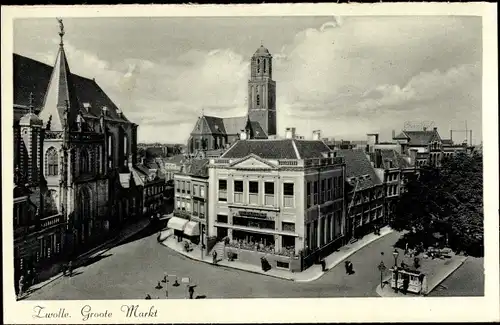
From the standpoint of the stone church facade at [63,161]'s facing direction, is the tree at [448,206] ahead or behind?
ahead

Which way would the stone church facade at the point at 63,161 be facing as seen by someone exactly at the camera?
facing the viewer and to the right of the viewer
